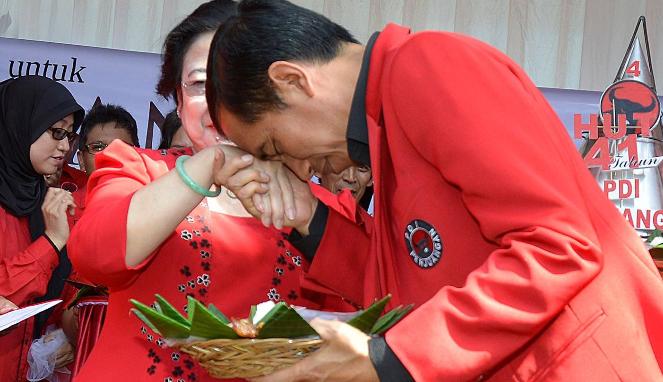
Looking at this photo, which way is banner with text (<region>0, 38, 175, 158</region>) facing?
toward the camera

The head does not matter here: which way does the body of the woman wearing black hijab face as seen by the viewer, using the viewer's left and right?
facing to the right of the viewer

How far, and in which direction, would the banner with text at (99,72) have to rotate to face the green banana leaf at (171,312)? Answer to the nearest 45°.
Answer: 0° — it already faces it

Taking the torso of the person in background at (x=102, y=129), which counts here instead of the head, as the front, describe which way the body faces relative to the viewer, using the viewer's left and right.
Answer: facing the viewer

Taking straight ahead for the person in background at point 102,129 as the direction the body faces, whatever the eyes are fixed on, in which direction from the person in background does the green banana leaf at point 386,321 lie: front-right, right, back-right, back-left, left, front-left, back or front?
front

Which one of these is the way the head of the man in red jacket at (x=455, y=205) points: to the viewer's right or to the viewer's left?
to the viewer's left

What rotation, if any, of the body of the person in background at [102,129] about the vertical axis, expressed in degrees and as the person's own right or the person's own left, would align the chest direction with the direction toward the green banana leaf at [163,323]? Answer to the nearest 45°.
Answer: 0° — they already face it

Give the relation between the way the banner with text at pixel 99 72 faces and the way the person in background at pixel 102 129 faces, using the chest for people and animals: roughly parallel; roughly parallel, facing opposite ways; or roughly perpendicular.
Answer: roughly parallel

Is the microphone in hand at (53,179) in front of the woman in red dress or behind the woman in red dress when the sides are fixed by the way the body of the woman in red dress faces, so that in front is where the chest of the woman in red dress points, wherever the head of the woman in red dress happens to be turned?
behind

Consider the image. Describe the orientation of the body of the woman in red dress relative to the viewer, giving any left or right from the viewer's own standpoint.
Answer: facing the viewer and to the right of the viewer
